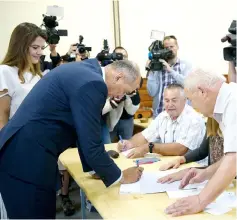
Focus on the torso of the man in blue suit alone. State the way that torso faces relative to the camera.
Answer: to the viewer's right

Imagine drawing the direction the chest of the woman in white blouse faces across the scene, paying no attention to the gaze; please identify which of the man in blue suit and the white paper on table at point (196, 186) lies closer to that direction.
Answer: the white paper on table

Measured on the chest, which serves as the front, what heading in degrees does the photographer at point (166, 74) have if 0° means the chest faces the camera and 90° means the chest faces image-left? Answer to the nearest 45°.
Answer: approximately 45°

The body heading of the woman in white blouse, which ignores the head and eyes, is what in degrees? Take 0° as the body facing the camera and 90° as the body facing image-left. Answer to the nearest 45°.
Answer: approximately 315°

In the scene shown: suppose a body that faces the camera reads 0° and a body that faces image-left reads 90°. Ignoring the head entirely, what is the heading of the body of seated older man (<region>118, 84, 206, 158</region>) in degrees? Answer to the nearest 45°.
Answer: approximately 45°

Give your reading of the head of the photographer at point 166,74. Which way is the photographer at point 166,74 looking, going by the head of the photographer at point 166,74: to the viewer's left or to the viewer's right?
to the viewer's left

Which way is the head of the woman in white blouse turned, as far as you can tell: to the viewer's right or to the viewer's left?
to the viewer's right
